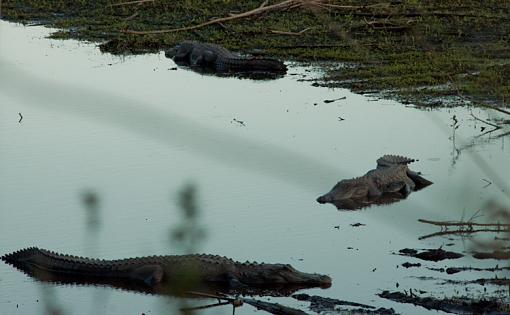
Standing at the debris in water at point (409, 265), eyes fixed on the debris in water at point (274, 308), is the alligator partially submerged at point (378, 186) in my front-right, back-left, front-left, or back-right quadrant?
back-right

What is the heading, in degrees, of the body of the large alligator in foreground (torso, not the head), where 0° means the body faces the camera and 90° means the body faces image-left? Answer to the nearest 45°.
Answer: approximately 270°

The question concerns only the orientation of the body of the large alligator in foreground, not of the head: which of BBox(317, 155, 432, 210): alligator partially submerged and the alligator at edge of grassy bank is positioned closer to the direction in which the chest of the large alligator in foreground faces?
the alligator partially submerged

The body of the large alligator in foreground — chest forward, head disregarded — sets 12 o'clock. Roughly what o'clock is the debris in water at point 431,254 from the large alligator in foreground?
The debris in water is roughly at 12 o'clock from the large alligator in foreground.

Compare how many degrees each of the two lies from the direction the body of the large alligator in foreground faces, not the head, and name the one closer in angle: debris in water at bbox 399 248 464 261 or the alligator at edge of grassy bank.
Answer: the debris in water

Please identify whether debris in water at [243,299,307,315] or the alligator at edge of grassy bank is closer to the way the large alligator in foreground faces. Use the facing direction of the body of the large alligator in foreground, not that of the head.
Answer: the debris in water

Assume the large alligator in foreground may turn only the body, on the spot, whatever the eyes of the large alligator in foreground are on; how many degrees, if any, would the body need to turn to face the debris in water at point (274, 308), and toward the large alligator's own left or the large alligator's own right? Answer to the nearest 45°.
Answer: approximately 45° to the large alligator's own right

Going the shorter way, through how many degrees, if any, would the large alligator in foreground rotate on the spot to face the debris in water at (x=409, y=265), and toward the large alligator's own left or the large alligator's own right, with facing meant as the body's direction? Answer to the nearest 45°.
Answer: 0° — it already faces it

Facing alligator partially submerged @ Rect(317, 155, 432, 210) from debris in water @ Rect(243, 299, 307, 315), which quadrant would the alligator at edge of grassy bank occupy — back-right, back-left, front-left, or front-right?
front-left

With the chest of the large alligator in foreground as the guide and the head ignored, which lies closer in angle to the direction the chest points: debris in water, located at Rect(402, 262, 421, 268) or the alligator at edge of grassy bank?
the debris in water

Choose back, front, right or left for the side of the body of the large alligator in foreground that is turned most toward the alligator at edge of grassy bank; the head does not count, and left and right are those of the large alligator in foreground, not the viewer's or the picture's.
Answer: left

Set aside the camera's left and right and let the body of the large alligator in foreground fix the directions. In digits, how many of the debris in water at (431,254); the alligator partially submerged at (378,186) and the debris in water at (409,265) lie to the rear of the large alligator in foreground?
0
